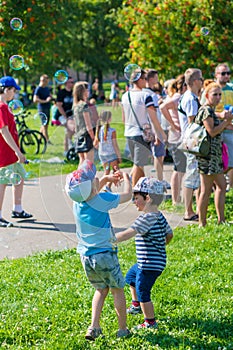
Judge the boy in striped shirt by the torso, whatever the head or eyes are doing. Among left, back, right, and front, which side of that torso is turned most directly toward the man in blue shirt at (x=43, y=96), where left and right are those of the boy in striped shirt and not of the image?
right

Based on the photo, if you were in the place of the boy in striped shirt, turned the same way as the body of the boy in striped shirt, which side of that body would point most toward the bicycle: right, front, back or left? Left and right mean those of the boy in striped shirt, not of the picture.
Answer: right

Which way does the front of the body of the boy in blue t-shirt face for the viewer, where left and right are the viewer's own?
facing away from the viewer and to the right of the viewer

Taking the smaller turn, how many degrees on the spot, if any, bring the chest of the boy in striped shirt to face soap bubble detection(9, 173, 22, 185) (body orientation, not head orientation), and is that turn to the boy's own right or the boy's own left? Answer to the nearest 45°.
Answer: approximately 45° to the boy's own right

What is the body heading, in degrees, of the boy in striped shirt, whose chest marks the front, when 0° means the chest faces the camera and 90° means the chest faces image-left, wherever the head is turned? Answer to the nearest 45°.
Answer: approximately 90°

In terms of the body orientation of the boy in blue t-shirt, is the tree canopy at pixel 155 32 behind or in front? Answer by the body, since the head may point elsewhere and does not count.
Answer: in front

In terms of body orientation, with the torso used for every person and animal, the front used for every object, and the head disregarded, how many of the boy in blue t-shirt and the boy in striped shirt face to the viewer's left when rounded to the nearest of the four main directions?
1

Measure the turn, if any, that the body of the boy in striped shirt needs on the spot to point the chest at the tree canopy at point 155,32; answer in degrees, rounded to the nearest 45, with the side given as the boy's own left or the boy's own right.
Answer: approximately 90° to the boy's own right

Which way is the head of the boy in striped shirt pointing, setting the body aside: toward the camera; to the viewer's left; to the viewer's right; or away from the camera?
to the viewer's left
